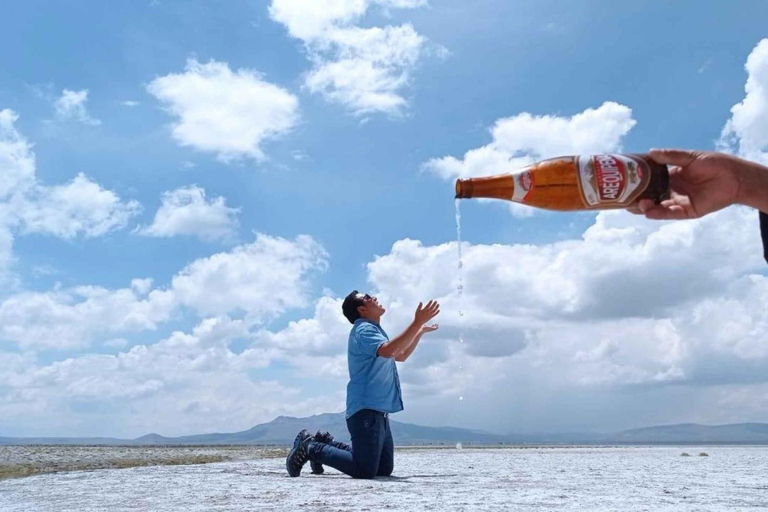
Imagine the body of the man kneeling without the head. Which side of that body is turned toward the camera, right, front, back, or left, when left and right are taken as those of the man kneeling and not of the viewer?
right

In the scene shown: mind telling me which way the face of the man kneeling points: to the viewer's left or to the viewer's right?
to the viewer's right
